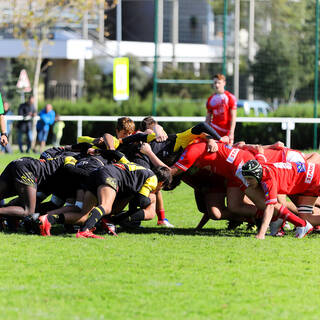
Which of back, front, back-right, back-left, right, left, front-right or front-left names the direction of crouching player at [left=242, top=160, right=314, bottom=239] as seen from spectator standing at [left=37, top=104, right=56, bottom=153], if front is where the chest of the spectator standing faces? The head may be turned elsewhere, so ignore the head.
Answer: front

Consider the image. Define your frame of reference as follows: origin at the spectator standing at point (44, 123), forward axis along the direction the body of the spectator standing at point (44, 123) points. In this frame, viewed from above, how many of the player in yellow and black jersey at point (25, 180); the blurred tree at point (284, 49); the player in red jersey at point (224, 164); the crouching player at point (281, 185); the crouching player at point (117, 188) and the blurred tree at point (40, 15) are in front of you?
4

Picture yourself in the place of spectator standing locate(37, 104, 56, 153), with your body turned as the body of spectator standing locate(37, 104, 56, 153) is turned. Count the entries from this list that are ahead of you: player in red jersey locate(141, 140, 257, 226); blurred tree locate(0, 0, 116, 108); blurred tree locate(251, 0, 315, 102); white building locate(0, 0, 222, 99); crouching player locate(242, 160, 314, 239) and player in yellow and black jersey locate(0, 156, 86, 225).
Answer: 3

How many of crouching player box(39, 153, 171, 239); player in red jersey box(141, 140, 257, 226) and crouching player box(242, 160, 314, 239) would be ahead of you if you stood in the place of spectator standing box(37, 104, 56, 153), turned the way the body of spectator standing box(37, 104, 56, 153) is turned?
3

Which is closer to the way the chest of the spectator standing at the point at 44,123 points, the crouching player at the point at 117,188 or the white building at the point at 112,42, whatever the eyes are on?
the crouching player

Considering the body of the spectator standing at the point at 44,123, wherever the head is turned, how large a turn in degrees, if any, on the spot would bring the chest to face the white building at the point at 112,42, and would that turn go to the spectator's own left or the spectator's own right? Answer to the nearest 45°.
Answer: approximately 180°

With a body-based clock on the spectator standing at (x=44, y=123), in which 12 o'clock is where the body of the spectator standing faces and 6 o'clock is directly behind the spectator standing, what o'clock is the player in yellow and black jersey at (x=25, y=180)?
The player in yellow and black jersey is roughly at 12 o'clock from the spectator standing.

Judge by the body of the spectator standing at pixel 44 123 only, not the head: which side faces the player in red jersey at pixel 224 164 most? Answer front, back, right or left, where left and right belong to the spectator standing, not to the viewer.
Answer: front

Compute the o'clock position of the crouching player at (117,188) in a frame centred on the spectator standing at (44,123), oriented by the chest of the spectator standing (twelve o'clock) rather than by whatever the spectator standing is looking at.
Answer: The crouching player is roughly at 12 o'clock from the spectator standing.

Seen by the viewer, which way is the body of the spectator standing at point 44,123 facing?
toward the camera

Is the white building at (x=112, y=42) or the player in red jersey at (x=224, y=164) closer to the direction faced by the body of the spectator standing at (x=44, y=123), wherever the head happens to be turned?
the player in red jersey

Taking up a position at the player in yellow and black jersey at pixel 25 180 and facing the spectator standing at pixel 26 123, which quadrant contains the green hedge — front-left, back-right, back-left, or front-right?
front-right
